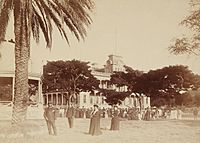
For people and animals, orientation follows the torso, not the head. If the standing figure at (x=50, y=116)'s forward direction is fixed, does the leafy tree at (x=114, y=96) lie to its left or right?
on its left

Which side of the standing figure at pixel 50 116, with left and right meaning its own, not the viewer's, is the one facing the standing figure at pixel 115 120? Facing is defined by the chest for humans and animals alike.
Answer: left

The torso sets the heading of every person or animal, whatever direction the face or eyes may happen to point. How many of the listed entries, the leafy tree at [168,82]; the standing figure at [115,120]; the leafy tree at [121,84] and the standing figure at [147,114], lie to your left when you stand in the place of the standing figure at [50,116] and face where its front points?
4

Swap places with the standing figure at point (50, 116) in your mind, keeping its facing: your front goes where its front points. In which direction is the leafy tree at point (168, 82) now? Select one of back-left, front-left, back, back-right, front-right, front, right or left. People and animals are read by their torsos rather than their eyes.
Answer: left

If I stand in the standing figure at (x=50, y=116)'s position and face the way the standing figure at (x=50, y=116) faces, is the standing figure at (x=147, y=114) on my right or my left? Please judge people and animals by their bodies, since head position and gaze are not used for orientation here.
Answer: on my left

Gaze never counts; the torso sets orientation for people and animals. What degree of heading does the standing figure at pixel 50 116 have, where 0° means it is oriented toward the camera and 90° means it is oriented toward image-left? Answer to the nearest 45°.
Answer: approximately 0°
